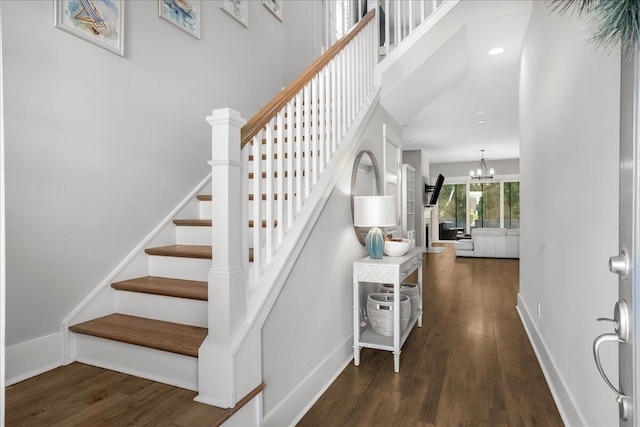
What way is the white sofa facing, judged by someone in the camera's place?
facing away from the viewer

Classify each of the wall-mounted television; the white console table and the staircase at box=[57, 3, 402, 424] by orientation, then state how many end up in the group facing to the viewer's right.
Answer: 2

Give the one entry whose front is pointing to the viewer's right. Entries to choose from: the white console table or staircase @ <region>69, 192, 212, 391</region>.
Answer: the white console table

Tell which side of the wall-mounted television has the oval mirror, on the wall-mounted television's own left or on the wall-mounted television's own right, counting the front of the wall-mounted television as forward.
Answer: on the wall-mounted television's own right

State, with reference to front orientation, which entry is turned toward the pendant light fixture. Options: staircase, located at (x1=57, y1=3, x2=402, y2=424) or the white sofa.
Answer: the white sofa

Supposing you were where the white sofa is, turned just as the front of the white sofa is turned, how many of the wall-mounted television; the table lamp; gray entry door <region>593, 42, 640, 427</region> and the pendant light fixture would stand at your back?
2

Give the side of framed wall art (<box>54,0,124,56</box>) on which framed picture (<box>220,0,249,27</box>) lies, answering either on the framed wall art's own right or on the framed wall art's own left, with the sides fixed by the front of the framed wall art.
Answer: on the framed wall art's own left

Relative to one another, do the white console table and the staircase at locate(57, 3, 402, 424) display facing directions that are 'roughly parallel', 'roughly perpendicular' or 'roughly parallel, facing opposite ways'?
roughly perpendicular

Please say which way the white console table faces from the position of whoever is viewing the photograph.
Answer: facing to the right of the viewer

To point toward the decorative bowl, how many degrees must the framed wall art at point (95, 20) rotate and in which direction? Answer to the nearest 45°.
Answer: approximately 45° to its left

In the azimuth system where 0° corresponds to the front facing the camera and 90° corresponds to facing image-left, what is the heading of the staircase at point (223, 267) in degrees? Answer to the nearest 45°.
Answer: approximately 45°

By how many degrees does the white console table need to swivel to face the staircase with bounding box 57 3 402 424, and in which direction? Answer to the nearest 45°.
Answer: approximately 135° to its right

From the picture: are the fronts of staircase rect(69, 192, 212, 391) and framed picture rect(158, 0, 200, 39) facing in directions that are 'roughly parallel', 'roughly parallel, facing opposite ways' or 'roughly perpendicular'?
roughly perpendicular
